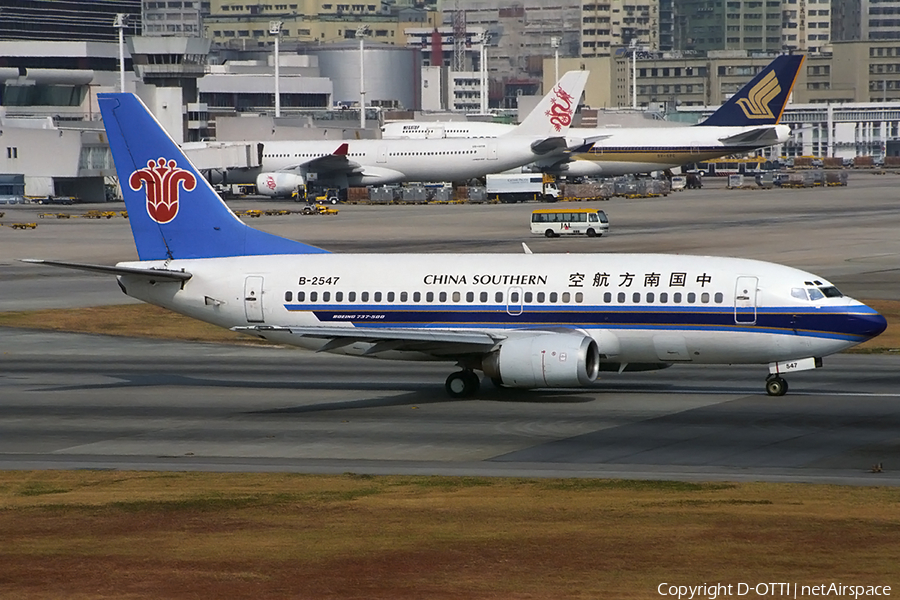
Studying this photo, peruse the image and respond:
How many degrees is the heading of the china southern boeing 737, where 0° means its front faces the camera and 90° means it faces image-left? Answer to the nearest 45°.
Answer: approximately 270°
